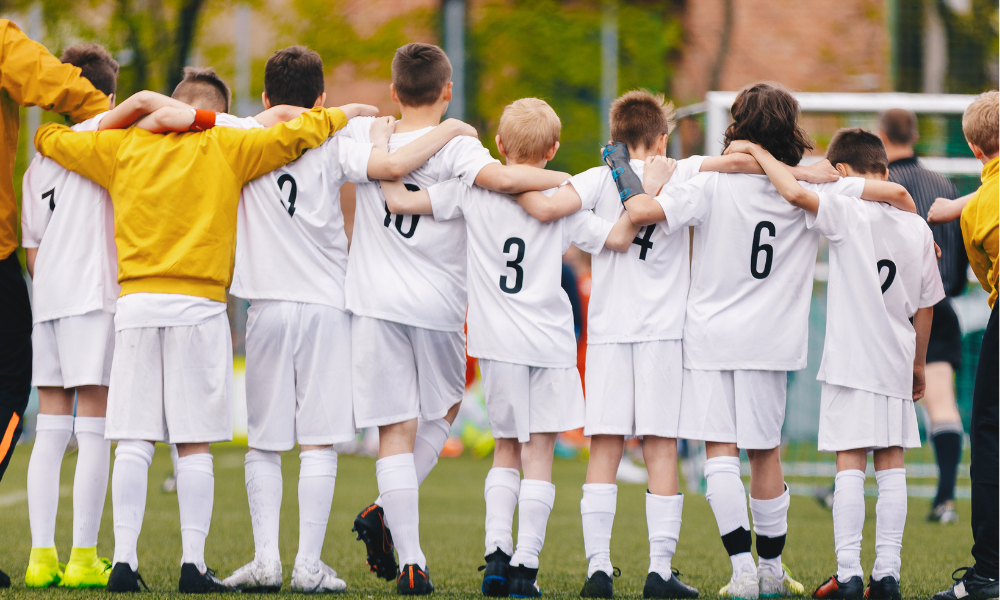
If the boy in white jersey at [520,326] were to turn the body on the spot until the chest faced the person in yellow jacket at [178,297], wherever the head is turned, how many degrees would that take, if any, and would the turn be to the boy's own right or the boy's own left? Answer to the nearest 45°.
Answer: approximately 90° to the boy's own left

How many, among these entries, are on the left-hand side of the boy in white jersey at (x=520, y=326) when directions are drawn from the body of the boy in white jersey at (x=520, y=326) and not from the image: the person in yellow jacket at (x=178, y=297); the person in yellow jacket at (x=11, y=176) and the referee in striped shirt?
2

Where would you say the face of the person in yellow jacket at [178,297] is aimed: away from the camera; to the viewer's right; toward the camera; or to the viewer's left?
away from the camera

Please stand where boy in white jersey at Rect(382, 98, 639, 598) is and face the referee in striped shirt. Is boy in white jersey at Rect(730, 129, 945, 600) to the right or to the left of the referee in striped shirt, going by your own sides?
right

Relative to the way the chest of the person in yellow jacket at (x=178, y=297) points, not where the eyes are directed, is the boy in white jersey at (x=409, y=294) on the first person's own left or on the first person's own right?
on the first person's own right

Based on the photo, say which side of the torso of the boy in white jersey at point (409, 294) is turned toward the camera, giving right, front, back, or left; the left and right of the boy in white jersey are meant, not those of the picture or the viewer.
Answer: back

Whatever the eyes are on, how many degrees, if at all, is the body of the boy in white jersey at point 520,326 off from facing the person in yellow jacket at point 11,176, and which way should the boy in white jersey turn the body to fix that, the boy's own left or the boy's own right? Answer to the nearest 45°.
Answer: approximately 90° to the boy's own left

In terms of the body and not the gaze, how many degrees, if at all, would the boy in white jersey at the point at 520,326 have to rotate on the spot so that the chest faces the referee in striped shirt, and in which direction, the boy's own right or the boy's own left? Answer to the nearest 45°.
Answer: approximately 45° to the boy's own right

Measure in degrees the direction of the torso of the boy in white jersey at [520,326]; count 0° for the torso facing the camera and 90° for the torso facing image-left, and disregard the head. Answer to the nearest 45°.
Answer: approximately 180°

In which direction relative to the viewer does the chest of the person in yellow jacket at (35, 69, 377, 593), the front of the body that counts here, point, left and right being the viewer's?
facing away from the viewer

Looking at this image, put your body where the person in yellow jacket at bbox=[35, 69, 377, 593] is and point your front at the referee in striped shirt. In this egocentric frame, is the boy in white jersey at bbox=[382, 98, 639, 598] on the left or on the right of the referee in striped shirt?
right

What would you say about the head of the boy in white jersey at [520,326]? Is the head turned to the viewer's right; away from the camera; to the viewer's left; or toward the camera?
away from the camera

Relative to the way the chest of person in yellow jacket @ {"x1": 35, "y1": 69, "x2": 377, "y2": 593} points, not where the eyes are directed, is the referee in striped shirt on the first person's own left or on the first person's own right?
on the first person's own right

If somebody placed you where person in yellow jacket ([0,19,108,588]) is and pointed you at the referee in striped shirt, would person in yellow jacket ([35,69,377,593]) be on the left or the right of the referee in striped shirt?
right

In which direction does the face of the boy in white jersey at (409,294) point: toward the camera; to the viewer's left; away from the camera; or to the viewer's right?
away from the camera
